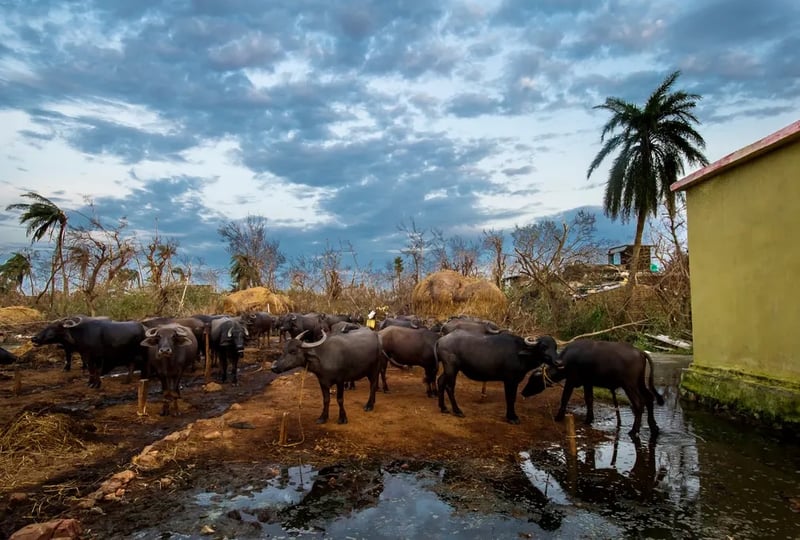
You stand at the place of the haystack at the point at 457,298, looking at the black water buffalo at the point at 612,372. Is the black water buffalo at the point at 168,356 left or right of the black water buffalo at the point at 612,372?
right

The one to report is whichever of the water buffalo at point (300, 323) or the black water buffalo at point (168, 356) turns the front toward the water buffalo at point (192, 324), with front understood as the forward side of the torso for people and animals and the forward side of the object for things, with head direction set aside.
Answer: the water buffalo at point (300, 323)

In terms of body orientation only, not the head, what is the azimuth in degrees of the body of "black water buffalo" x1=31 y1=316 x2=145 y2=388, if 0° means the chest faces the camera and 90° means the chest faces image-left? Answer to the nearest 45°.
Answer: approximately 90°

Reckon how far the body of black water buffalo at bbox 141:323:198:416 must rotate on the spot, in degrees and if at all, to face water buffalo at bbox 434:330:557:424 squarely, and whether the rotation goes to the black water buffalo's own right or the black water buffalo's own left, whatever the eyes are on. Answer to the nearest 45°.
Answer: approximately 45° to the black water buffalo's own left

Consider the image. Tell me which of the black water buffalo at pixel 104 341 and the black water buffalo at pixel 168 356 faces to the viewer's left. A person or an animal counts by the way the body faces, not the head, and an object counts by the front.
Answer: the black water buffalo at pixel 104 341

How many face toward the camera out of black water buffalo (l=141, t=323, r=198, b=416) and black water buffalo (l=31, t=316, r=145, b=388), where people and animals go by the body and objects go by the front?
1

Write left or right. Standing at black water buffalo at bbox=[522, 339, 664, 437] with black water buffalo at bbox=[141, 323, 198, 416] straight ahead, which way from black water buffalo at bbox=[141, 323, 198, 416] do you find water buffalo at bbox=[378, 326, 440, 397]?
right

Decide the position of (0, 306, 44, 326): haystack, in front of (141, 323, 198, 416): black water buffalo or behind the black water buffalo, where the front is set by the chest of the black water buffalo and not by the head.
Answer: behind

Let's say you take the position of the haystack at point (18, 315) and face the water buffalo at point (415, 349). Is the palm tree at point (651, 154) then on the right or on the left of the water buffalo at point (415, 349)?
left
